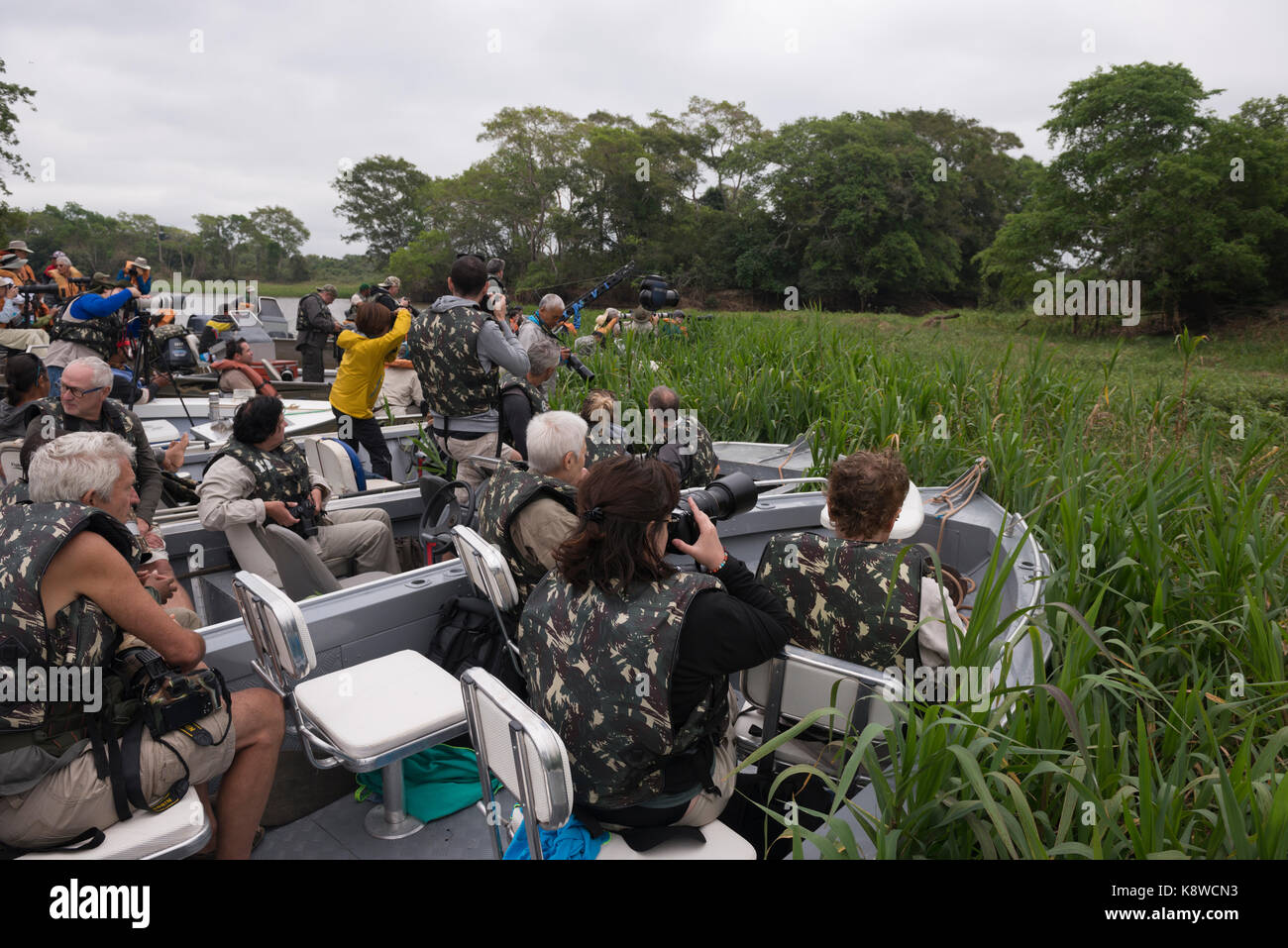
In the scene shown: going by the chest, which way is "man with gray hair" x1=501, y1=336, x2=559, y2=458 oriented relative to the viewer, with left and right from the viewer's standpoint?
facing away from the viewer and to the right of the viewer

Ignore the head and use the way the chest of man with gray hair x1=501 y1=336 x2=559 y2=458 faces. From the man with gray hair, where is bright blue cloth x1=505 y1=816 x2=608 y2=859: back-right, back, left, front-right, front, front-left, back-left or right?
back-right

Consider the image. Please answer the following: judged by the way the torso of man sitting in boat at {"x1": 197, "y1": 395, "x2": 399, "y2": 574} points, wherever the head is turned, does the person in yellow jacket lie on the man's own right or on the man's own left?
on the man's own left

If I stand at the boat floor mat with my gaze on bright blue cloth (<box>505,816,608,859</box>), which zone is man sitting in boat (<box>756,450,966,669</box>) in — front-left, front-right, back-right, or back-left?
front-left

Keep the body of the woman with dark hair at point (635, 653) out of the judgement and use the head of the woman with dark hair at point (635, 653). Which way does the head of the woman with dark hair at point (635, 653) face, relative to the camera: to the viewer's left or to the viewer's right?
to the viewer's right

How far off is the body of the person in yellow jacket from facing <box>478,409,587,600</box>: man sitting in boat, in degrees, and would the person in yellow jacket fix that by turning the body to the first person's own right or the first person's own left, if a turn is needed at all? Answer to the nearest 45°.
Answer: approximately 135° to the first person's own right

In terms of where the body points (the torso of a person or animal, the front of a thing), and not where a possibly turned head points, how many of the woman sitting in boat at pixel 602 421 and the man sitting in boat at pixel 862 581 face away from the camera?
2

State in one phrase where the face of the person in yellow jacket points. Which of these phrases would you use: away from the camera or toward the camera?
away from the camera

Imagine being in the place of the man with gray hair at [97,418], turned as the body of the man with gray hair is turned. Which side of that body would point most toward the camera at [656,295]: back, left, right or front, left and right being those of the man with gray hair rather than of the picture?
left

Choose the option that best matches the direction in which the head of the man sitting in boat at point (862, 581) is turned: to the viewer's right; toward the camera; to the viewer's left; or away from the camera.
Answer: away from the camera

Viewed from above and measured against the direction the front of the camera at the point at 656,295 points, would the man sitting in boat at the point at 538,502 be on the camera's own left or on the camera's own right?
on the camera's own right

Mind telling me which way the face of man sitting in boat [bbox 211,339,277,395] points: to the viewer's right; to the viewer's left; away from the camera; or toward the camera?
to the viewer's right

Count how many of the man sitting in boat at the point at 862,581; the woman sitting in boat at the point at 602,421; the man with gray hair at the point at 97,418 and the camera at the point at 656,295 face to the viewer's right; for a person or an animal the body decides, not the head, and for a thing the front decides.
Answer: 1

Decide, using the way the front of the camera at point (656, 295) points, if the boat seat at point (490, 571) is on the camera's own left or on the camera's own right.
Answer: on the camera's own right
